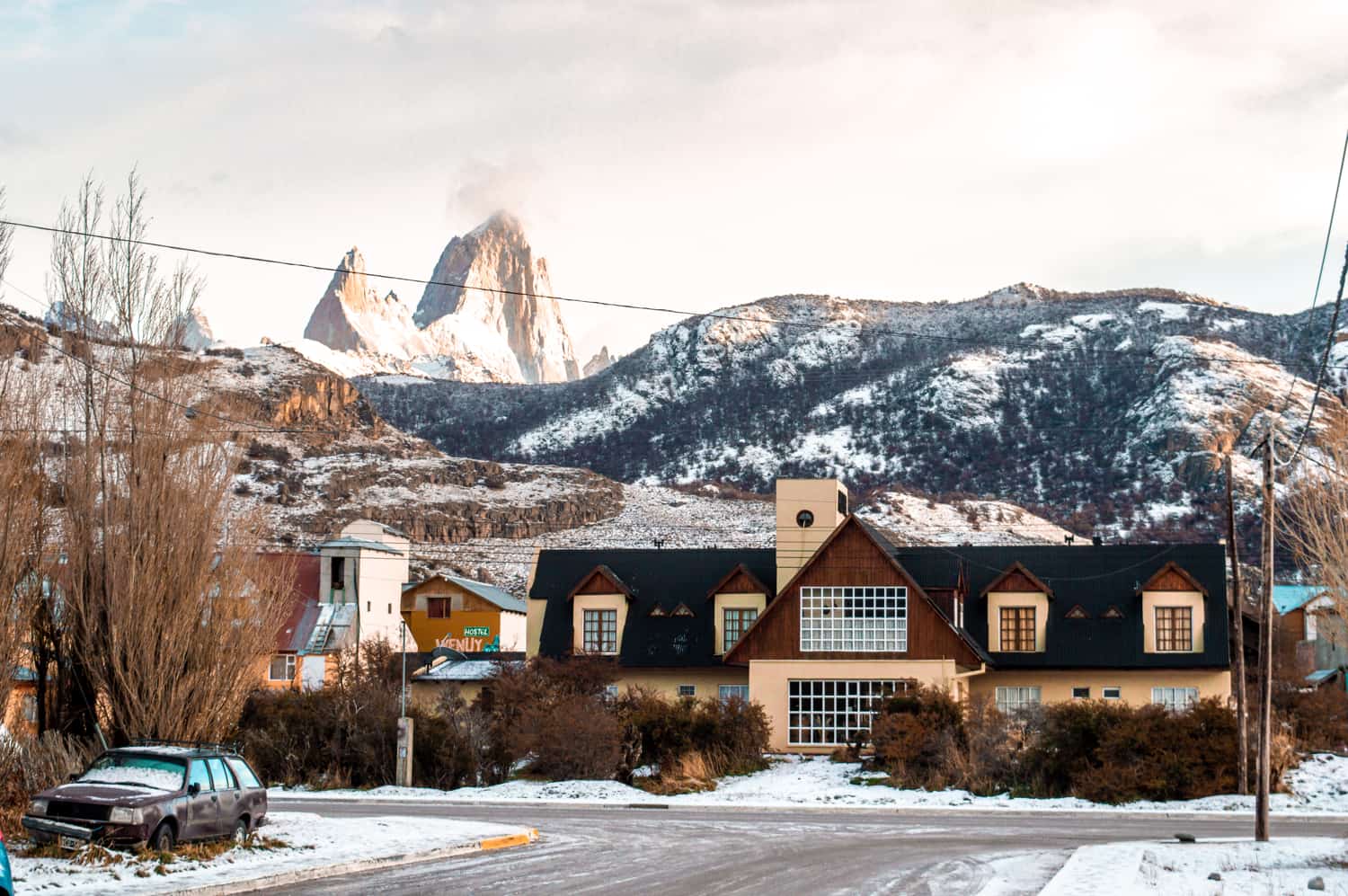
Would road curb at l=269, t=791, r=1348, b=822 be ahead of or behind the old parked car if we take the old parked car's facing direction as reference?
behind

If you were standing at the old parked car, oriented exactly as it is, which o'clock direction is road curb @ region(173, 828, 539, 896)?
The road curb is roughly at 8 o'clock from the old parked car.

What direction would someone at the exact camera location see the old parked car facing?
facing the viewer and to the left of the viewer

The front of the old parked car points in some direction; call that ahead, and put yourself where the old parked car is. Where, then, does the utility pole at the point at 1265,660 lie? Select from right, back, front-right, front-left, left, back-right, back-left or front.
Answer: back-left

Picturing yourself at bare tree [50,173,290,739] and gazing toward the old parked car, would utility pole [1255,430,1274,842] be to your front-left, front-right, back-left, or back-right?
front-left

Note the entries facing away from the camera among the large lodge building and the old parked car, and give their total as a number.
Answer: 0

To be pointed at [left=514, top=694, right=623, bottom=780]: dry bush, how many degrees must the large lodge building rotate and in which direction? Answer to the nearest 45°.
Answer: approximately 45° to its right

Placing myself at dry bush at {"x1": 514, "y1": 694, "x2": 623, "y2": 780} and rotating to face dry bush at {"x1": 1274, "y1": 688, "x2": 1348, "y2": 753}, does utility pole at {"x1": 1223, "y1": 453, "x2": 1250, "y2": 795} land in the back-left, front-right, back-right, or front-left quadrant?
front-right

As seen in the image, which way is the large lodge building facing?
toward the camera

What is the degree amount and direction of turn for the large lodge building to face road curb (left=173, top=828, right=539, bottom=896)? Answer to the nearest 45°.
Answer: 0° — it already faces it
